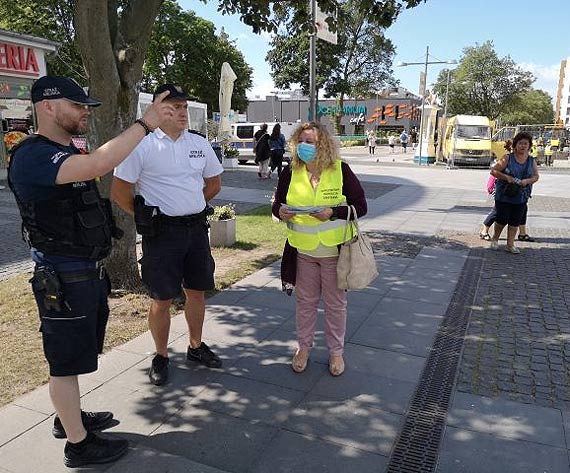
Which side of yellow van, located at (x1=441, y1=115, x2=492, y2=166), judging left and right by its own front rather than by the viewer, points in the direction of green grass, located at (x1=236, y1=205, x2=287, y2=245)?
front

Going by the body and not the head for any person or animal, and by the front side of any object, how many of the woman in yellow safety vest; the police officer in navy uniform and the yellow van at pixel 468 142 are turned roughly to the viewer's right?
1

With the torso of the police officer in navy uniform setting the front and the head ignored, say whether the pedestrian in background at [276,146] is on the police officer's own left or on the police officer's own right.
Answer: on the police officer's own left

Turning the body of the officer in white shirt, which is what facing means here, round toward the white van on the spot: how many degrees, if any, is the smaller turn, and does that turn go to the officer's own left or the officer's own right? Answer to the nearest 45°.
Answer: approximately 135° to the officer's own left

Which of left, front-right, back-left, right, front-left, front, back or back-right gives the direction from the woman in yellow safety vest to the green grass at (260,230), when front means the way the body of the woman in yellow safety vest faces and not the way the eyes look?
back

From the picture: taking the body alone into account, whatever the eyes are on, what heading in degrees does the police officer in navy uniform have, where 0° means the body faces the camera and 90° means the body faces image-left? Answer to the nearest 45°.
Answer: approximately 270°

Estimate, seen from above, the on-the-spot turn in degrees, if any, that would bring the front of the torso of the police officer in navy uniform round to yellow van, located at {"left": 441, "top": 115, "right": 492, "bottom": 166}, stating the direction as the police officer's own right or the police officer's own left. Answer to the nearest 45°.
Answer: approximately 45° to the police officer's own left

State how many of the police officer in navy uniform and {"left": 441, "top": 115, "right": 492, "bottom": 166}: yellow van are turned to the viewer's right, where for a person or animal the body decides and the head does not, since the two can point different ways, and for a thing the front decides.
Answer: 1

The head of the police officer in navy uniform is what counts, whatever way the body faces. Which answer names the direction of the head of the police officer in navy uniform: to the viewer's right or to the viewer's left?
to the viewer's right

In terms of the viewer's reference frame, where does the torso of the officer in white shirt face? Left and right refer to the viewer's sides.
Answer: facing the viewer and to the right of the viewer

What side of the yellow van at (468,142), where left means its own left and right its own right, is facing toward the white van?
right

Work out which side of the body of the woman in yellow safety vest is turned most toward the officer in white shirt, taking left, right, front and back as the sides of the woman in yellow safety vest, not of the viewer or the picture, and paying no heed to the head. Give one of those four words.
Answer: right
